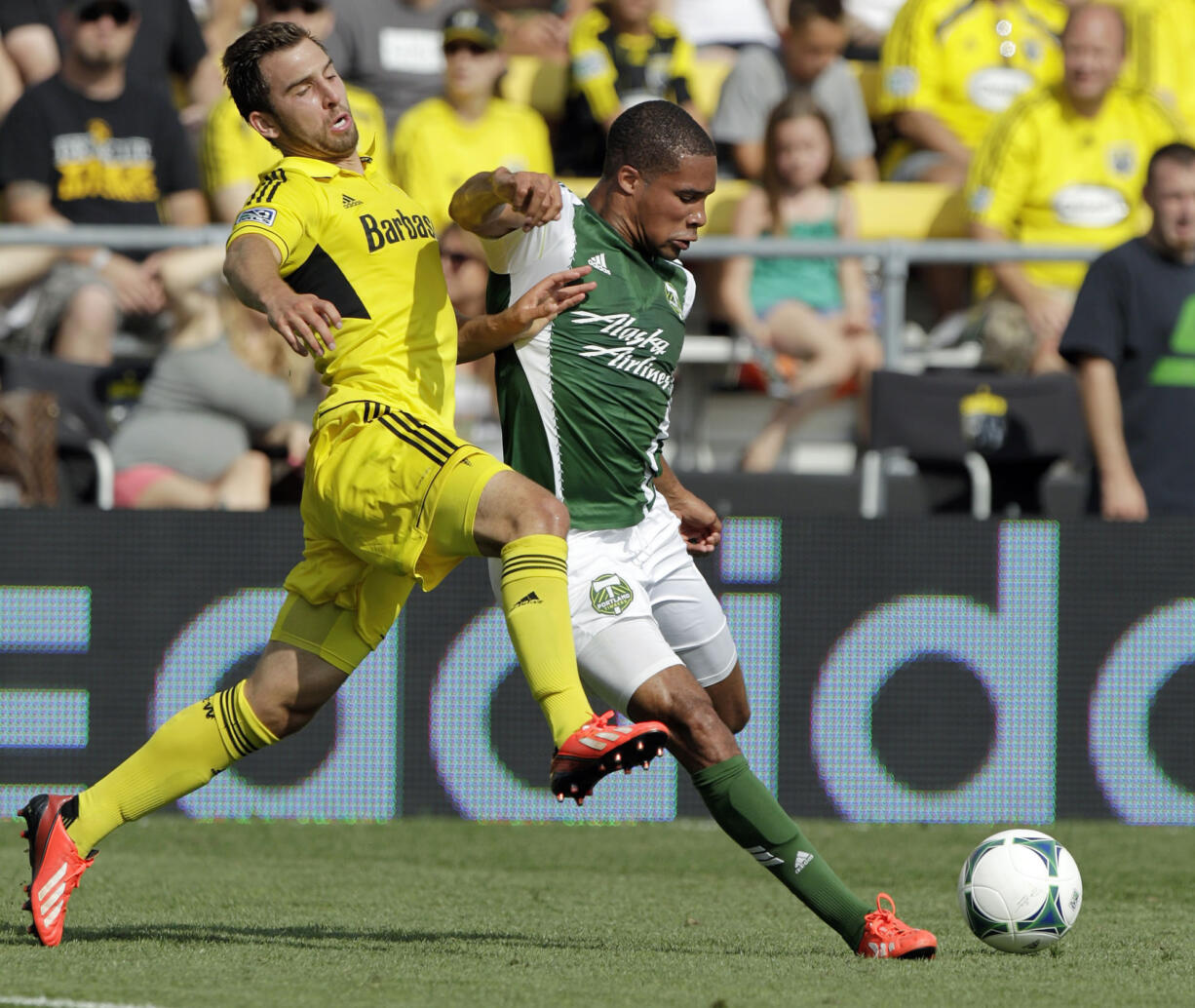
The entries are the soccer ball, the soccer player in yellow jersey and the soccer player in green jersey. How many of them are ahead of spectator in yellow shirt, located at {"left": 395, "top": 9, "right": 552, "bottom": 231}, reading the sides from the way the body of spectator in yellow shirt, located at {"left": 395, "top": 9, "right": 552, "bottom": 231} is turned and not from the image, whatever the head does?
3

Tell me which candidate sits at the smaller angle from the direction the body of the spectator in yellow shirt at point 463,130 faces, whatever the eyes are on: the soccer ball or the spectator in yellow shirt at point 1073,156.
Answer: the soccer ball

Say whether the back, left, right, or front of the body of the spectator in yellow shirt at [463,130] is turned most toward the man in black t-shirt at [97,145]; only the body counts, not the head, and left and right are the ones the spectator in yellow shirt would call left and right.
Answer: right

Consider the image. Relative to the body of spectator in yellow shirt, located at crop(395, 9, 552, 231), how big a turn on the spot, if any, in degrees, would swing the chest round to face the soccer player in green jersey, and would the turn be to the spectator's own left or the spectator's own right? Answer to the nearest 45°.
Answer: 0° — they already face them

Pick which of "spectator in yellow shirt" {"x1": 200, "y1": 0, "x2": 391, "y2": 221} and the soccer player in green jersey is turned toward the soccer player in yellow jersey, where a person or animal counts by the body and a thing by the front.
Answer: the spectator in yellow shirt

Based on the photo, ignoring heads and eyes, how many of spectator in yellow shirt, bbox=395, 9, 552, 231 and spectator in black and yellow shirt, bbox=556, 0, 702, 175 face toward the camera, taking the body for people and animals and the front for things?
2

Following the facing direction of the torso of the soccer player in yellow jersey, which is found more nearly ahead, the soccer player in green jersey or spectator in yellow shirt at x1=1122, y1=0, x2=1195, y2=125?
the soccer player in green jersey

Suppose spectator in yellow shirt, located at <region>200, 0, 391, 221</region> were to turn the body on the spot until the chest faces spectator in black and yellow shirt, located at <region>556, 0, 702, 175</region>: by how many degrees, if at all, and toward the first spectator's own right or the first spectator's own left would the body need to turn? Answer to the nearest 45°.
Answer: approximately 90° to the first spectator's own left

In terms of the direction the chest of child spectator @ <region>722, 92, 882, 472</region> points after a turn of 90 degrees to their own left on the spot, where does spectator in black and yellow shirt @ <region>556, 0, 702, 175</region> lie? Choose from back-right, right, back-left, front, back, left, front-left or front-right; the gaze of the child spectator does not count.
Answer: back-left
